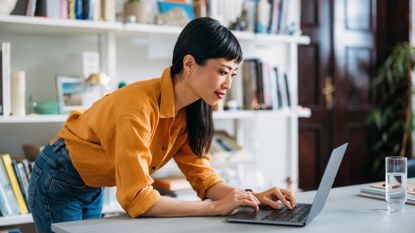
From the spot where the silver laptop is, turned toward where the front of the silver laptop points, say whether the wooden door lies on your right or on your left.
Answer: on your right

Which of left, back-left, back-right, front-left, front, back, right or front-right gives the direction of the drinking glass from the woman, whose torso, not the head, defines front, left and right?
front-left

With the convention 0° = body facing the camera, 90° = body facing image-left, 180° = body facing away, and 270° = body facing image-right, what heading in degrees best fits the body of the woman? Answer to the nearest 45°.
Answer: approximately 315°

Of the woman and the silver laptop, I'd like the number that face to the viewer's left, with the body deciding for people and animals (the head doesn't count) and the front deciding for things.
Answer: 1

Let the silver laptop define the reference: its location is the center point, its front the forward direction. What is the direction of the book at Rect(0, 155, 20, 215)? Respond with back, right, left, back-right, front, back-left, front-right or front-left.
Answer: front-right

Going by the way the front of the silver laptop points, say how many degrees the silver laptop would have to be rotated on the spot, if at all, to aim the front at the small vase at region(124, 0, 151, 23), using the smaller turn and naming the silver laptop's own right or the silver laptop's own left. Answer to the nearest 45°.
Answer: approximately 45° to the silver laptop's own right

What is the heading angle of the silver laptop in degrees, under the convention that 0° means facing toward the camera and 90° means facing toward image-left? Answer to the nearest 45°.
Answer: approximately 90°

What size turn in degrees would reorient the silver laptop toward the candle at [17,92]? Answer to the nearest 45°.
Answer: approximately 45° to its right

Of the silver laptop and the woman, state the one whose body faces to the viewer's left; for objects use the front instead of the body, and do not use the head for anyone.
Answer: the silver laptop
